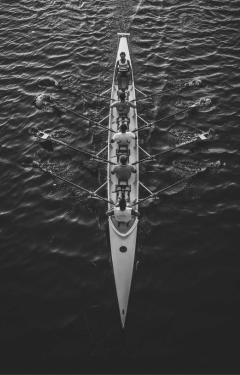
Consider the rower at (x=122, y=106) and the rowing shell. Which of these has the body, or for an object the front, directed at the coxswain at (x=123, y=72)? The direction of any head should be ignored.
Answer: the rower at (x=122, y=106)

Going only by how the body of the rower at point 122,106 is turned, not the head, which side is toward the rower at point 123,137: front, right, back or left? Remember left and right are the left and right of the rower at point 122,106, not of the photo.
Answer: back

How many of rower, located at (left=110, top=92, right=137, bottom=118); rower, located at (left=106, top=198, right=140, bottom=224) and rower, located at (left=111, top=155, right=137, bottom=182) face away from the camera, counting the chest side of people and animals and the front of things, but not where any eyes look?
3

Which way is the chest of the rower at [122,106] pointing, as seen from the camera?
away from the camera

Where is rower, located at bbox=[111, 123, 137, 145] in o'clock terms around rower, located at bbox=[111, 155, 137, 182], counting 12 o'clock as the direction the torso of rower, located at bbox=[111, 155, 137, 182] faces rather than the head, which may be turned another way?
rower, located at bbox=[111, 123, 137, 145] is roughly at 12 o'clock from rower, located at bbox=[111, 155, 137, 182].

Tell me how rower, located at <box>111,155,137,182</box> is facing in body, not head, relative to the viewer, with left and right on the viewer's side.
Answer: facing away from the viewer

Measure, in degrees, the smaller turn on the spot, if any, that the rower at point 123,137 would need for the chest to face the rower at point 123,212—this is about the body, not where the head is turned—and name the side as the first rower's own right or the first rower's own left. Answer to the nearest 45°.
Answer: approximately 180°

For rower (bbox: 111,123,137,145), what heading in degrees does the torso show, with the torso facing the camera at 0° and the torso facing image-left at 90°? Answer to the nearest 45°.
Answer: approximately 180°

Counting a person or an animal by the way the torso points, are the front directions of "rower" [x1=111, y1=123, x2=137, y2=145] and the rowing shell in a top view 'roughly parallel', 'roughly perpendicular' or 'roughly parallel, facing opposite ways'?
roughly parallel, facing opposite ways

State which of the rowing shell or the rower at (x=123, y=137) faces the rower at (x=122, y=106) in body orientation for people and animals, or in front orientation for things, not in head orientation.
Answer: the rower at (x=123, y=137)

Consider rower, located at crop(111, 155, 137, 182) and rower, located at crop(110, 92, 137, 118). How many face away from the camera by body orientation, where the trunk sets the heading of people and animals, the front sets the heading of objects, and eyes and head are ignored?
2

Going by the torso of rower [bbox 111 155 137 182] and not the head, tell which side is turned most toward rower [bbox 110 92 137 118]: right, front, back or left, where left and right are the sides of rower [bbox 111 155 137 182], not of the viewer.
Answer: front

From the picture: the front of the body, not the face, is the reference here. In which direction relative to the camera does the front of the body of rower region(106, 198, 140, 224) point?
away from the camera

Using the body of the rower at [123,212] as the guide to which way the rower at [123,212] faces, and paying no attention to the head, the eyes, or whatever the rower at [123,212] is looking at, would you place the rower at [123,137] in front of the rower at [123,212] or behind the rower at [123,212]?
in front

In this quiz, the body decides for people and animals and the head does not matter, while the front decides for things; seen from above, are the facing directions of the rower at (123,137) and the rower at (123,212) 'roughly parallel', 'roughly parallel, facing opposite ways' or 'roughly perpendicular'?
roughly parallel

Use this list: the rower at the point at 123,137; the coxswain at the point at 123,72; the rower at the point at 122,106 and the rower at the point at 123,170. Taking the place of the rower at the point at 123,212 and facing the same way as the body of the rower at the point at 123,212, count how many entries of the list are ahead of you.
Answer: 4
